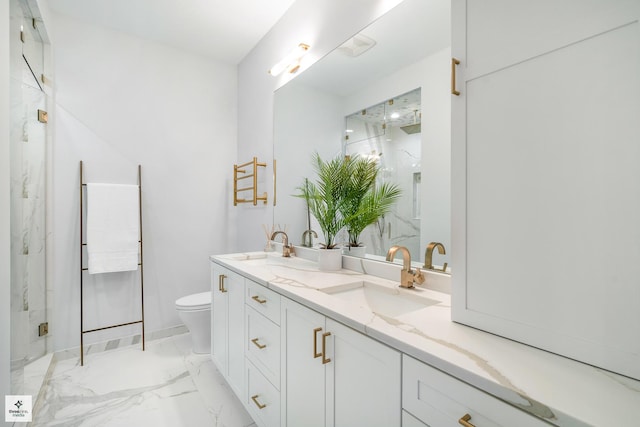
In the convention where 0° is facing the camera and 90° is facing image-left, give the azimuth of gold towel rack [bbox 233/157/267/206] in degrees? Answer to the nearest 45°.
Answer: approximately 45°

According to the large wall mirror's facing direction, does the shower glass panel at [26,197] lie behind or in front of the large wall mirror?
in front

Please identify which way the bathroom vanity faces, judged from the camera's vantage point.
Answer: facing the viewer and to the left of the viewer

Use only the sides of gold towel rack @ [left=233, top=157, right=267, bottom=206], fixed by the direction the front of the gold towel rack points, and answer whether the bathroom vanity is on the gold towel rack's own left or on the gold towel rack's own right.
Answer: on the gold towel rack's own left

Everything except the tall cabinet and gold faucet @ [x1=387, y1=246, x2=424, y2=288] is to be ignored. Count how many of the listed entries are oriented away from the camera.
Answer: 0

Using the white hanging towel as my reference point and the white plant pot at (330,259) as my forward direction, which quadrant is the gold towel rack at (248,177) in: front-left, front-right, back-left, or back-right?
front-left

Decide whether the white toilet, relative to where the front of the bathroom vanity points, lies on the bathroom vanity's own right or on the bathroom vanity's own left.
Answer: on the bathroom vanity's own right

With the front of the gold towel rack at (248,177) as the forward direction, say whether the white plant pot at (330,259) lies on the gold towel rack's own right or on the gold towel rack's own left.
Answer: on the gold towel rack's own left
